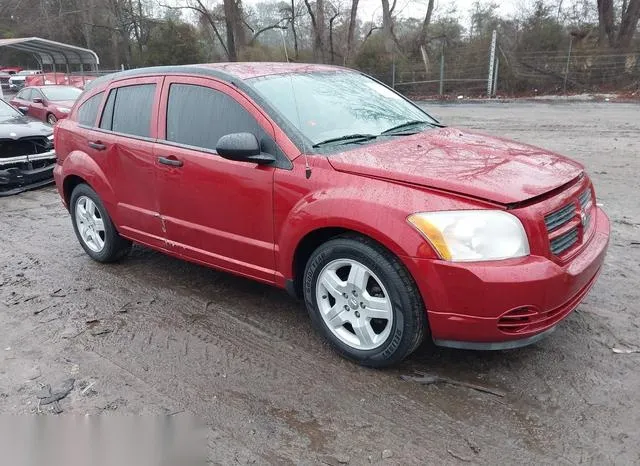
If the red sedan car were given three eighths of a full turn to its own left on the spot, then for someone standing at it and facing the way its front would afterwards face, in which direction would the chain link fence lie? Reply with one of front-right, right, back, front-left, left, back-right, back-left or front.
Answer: right

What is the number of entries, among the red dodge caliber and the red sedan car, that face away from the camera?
0

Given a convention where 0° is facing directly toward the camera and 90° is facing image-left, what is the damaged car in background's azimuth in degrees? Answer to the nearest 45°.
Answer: approximately 315°

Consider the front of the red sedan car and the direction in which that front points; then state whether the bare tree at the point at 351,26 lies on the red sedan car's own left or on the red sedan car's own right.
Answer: on the red sedan car's own left

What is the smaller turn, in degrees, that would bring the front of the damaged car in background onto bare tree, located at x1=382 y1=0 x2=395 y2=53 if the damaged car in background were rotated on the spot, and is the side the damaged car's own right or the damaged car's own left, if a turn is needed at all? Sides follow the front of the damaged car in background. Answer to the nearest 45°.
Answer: approximately 90° to the damaged car's own left

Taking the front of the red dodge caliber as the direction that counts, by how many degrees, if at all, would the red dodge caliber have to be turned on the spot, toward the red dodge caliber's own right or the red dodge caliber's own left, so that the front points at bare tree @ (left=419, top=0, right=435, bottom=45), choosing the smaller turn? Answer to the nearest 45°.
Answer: approximately 135° to the red dodge caliber's own left

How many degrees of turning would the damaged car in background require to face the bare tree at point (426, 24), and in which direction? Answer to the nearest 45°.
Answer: approximately 90° to its left

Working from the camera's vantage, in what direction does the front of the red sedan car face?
facing the viewer and to the right of the viewer

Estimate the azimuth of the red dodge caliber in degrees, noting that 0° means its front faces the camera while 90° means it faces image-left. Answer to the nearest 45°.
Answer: approximately 315°
